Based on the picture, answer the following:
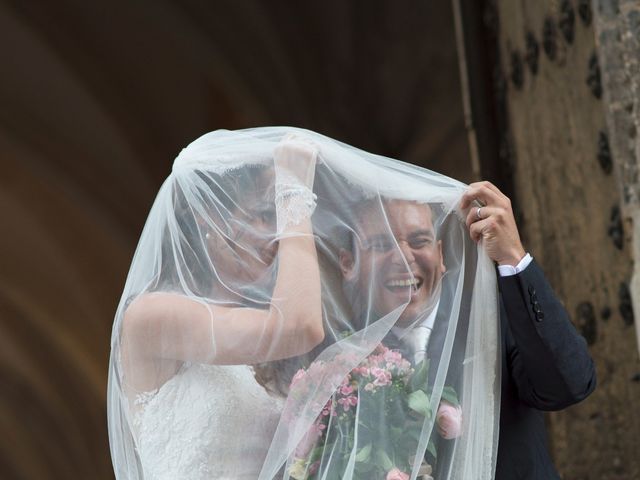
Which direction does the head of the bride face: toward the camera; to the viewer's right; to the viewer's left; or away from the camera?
to the viewer's right

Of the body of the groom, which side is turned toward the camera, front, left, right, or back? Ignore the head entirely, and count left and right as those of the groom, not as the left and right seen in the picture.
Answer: front

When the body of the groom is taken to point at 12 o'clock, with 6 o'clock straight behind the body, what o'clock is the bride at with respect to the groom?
The bride is roughly at 3 o'clock from the groom.
